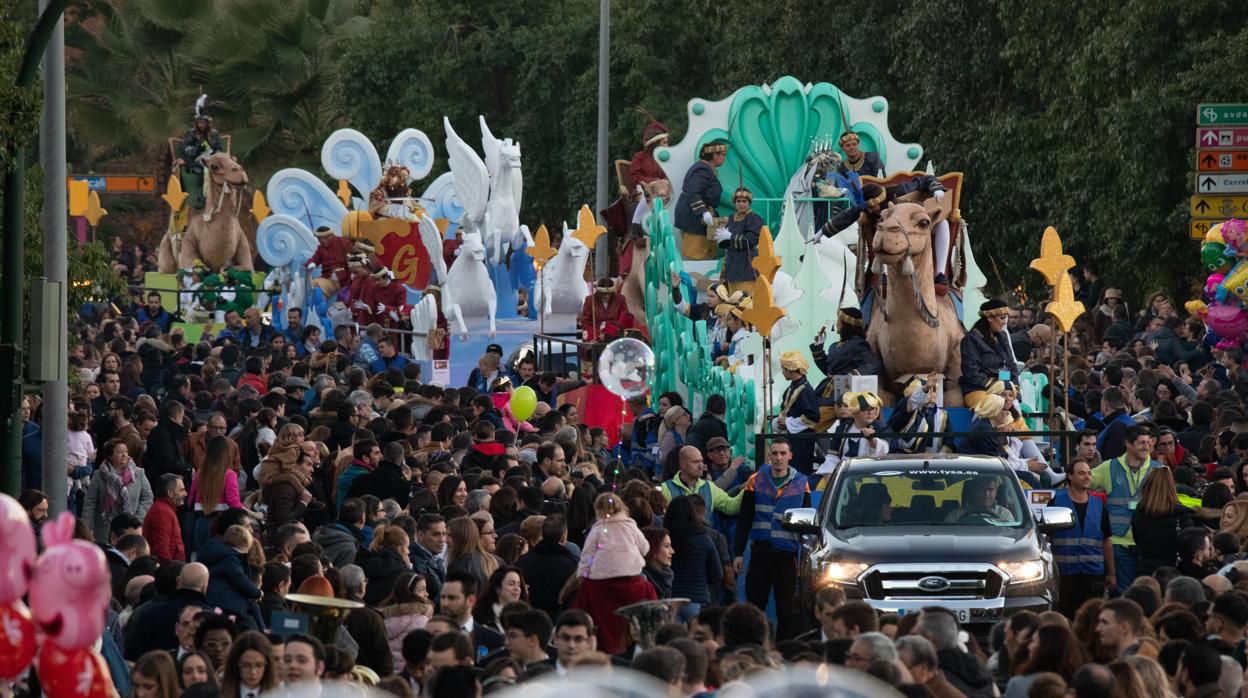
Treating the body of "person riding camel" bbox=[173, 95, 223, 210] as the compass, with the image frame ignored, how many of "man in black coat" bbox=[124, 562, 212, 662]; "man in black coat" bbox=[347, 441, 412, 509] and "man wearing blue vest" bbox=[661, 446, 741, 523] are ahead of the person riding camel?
3

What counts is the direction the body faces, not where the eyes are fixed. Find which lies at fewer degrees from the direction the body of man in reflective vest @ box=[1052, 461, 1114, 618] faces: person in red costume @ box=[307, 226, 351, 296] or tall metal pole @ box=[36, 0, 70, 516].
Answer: the tall metal pole

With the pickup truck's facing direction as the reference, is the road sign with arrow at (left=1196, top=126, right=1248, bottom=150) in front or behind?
behind

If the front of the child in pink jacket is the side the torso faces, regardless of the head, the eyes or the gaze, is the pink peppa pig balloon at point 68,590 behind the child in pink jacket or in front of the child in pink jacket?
behind

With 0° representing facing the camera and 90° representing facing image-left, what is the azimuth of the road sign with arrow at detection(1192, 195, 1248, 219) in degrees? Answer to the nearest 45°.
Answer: approximately 0°

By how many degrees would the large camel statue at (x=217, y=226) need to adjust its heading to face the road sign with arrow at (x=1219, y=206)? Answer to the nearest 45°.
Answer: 0° — it already faces it

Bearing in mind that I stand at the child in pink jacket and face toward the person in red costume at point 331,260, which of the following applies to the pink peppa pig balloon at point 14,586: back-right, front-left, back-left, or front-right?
back-left

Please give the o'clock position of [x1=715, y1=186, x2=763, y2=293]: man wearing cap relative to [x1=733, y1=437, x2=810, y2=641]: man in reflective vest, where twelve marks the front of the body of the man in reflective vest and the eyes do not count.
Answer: The man wearing cap is roughly at 6 o'clock from the man in reflective vest.

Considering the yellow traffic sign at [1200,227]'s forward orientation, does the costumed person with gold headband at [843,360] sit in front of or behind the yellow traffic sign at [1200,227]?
in front

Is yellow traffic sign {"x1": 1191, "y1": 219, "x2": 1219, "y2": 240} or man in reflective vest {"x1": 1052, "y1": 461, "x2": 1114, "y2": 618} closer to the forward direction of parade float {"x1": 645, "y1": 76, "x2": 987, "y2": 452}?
the man in reflective vest

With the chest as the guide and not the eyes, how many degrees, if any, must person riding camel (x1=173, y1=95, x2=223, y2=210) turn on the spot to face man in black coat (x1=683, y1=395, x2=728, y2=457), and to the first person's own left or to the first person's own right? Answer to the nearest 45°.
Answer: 0° — they already face them

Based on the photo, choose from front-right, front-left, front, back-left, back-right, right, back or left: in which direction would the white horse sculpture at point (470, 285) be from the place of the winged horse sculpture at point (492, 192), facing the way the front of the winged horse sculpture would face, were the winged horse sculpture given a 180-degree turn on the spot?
back-left

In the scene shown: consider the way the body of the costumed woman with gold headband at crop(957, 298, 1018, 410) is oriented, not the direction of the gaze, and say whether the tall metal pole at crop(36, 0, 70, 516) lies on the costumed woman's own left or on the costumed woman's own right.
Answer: on the costumed woman's own right
